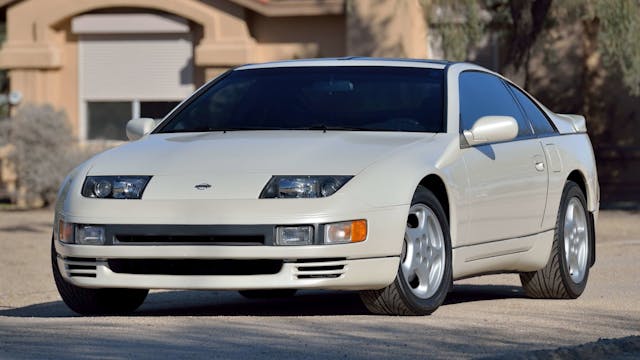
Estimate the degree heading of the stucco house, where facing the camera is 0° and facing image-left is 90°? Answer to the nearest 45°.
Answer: approximately 0°

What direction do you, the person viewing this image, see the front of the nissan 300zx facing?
facing the viewer and to the left of the viewer

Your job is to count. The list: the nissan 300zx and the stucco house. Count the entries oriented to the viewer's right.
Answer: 0

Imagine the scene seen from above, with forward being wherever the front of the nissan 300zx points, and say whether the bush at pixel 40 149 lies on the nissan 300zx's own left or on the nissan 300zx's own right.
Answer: on the nissan 300zx's own right

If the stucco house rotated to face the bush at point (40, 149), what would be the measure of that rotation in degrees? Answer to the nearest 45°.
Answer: approximately 45° to its right

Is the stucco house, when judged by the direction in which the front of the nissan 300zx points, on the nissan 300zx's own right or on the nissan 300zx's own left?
on the nissan 300zx's own right
